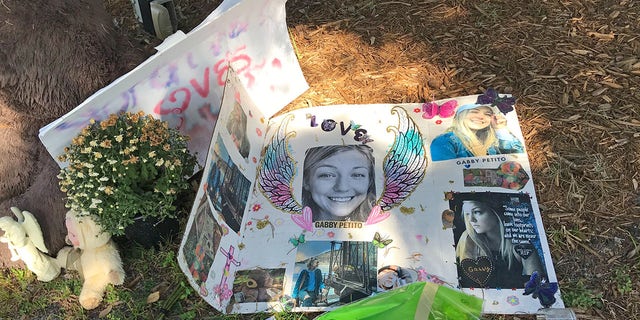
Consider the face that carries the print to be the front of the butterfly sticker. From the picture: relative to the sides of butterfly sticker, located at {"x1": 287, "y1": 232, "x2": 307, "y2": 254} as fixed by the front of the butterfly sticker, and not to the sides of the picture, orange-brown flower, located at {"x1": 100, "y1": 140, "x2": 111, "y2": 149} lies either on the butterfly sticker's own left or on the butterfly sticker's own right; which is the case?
on the butterfly sticker's own right

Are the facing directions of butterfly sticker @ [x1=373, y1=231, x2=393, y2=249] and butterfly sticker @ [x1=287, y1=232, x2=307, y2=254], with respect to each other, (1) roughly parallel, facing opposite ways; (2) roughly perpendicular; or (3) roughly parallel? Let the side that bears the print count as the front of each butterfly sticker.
roughly parallel

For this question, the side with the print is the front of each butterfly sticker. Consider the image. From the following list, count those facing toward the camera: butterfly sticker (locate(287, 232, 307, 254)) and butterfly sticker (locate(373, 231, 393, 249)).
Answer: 2

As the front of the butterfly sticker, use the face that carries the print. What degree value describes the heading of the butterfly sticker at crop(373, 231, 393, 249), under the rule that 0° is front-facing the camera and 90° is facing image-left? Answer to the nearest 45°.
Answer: approximately 0°

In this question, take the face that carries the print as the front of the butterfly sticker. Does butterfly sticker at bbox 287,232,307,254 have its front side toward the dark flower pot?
no
